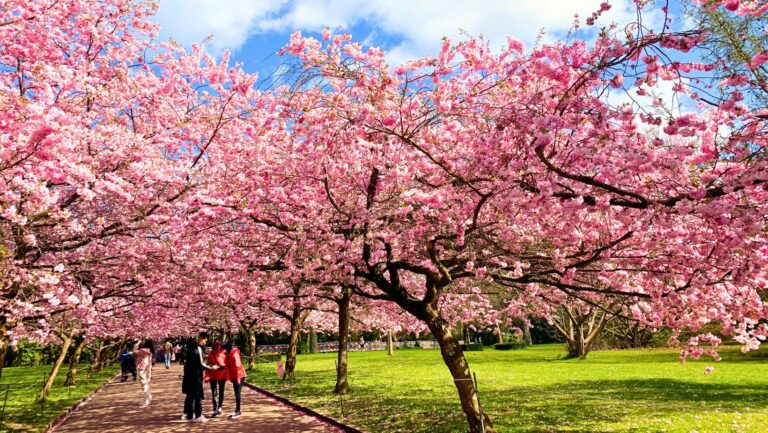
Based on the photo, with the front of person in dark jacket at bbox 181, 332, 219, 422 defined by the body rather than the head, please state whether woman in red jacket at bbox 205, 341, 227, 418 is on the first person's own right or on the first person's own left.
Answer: on the first person's own left

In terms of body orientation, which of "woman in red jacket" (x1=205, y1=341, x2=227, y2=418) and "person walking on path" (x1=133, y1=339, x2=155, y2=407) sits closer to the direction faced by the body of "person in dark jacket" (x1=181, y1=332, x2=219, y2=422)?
the woman in red jacket

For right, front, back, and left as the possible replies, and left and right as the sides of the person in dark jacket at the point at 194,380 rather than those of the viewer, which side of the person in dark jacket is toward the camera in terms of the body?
right

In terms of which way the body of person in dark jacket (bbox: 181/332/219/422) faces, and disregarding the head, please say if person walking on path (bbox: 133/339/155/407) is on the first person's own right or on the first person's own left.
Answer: on the first person's own left
